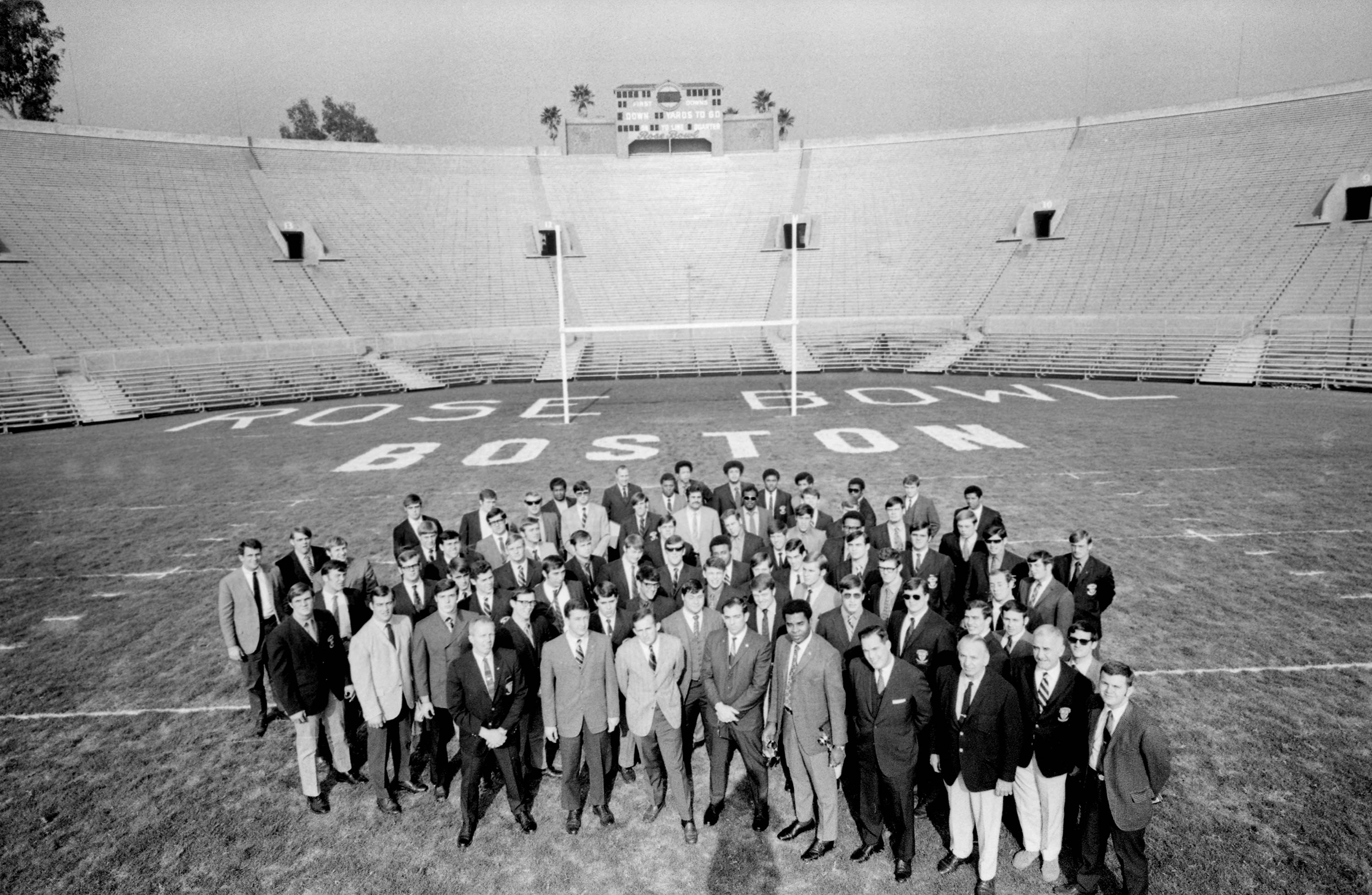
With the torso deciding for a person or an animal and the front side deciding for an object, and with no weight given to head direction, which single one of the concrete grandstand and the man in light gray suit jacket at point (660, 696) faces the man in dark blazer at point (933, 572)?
the concrete grandstand

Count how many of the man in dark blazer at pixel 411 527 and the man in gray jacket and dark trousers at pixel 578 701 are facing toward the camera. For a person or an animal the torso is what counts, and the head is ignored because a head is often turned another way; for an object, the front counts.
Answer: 2

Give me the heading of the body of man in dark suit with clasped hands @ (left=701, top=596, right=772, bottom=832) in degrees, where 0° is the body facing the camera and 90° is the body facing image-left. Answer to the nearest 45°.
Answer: approximately 0°

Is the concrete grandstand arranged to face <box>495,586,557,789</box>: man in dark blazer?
yes

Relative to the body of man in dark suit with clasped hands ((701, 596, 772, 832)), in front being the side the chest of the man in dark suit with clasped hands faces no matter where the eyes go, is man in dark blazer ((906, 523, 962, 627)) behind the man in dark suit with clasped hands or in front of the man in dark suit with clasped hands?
behind

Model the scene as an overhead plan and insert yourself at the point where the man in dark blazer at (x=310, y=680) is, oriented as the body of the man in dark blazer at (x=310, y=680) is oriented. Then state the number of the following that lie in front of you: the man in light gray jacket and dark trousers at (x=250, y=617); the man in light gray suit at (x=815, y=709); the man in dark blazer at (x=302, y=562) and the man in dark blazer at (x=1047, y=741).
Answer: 2

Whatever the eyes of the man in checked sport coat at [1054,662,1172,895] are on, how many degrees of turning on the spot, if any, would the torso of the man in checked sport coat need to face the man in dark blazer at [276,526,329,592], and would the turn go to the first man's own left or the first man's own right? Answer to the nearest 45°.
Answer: approximately 45° to the first man's own right

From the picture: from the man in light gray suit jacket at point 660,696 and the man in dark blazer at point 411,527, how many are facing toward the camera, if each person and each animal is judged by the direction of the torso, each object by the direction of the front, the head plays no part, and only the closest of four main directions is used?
2

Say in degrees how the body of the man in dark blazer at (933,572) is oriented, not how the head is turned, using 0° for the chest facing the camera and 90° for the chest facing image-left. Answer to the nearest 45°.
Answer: approximately 45°

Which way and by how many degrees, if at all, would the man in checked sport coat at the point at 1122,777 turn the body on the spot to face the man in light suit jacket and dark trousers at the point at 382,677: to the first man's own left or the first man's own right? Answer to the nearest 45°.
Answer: approximately 45° to the first man's own right
